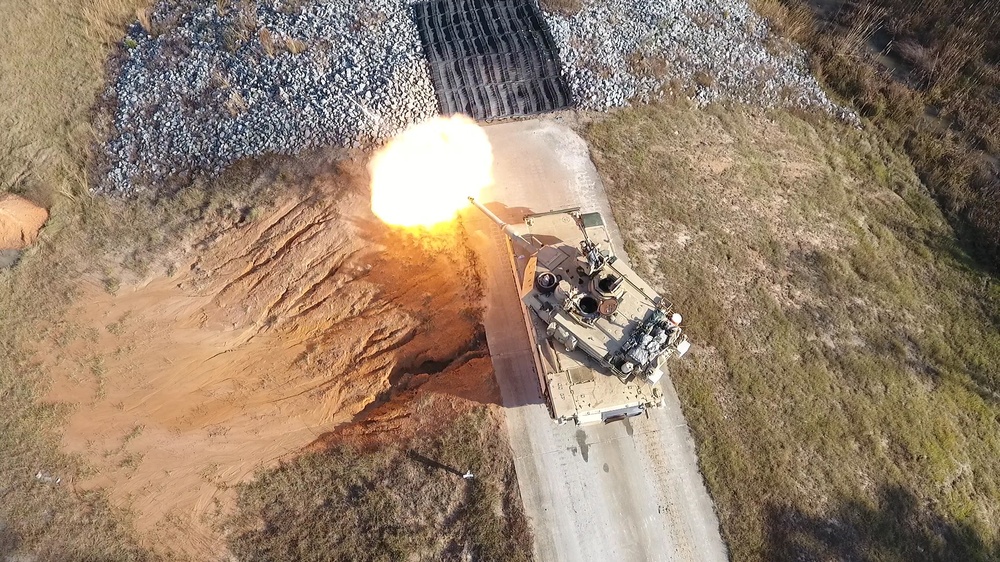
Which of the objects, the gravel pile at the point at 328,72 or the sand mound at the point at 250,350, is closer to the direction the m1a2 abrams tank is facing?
the gravel pile

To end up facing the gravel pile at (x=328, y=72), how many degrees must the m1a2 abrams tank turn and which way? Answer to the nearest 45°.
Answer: approximately 45° to its left

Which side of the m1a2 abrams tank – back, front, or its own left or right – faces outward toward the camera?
back

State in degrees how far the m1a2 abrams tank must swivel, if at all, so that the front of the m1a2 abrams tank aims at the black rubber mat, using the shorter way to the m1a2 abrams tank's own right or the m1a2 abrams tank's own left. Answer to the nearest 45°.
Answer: approximately 45° to the m1a2 abrams tank's own left

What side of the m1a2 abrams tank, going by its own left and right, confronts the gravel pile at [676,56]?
front
